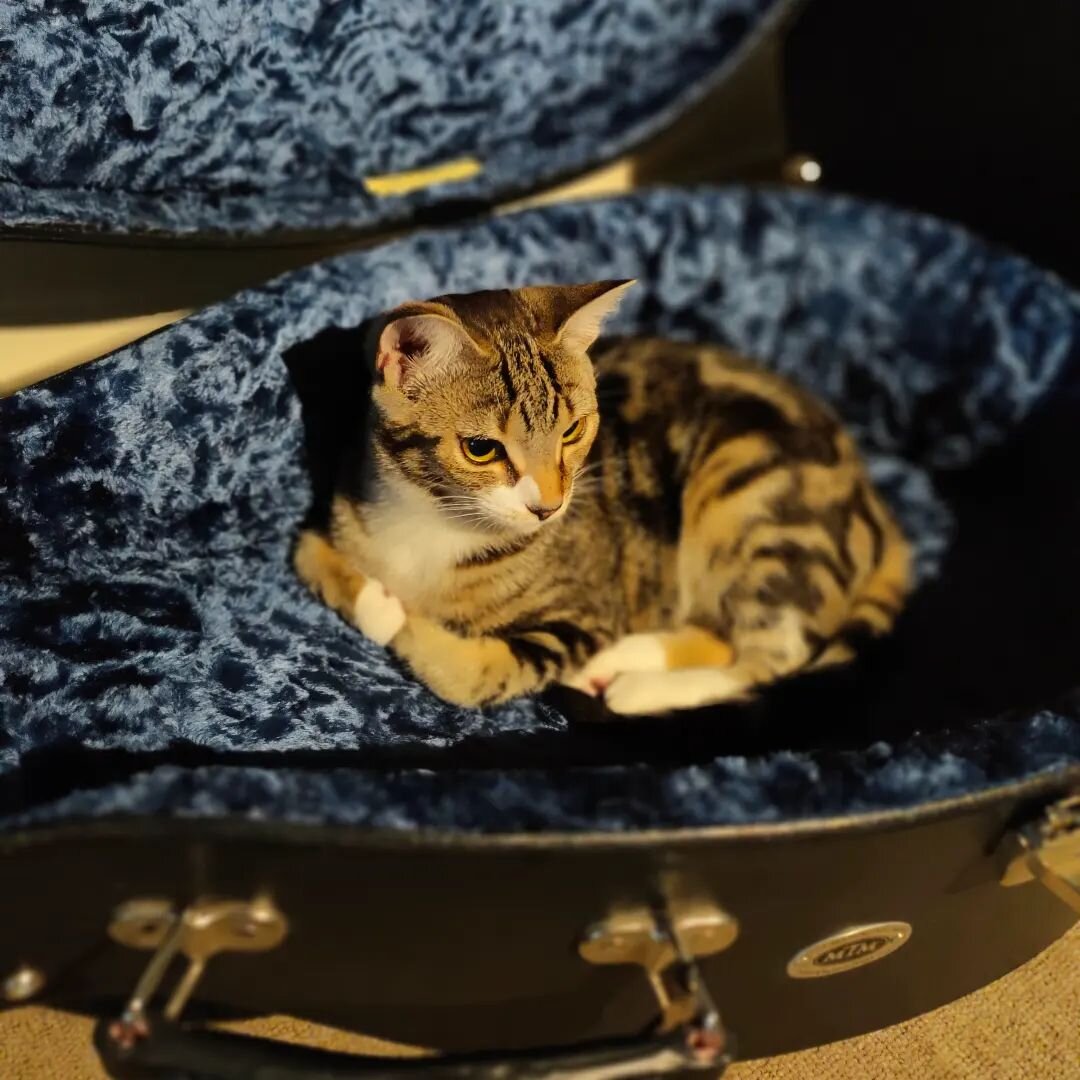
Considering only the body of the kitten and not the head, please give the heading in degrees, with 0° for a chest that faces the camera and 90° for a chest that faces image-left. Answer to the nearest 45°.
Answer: approximately 45°

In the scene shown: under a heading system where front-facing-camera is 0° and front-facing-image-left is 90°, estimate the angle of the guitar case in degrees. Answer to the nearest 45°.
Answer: approximately 0°
